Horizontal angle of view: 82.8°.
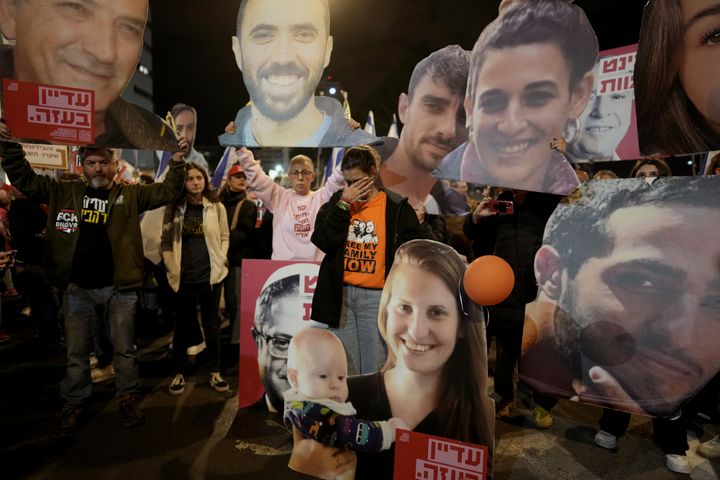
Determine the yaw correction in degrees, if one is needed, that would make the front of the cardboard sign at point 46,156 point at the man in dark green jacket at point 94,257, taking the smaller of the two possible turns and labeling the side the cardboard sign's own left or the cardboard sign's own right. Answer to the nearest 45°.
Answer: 0° — it already faces them

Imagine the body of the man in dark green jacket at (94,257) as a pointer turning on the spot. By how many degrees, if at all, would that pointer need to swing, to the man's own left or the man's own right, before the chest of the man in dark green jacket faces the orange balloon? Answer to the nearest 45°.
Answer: approximately 45° to the man's own left

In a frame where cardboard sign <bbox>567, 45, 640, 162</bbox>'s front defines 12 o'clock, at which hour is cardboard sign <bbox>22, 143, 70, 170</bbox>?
cardboard sign <bbox>22, 143, 70, 170</bbox> is roughly at 3 o'clock from cardboard sign <bbox>567, 45, 640, 162</bbox>.

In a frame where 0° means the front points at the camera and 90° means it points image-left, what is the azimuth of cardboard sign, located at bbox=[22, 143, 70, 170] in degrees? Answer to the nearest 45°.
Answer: approximately 0°

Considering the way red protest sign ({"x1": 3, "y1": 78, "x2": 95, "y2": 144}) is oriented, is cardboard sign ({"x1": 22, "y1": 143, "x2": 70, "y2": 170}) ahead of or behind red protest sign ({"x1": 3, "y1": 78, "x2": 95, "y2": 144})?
behind

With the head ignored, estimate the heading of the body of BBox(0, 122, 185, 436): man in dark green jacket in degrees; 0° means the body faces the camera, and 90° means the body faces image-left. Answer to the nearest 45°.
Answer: approximately 0°

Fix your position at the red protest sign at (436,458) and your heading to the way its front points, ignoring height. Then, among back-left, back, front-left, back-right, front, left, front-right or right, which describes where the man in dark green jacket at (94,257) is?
right
